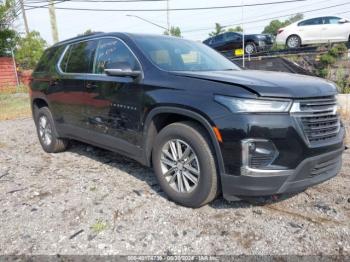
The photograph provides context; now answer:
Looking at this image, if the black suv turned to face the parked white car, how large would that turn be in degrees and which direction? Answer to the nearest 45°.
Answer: approximately 90° to its left

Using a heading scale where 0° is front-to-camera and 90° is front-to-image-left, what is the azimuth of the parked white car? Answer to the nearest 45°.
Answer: approximately 270°

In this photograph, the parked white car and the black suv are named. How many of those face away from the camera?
0

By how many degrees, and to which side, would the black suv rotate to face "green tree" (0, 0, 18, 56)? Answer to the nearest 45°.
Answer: approximately 180°

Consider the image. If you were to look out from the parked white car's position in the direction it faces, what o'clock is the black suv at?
The black suv is roughly at 3 o'clock from the parked white car.

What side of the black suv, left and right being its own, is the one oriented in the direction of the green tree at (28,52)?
back

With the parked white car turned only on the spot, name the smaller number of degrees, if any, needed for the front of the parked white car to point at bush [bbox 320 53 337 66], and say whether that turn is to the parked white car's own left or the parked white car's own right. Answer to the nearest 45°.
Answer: approximately 90° to the parked white car's own right

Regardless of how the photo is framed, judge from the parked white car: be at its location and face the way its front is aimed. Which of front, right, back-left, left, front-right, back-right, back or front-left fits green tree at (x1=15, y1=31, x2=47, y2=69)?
back

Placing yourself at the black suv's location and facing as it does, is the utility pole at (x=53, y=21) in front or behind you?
behind

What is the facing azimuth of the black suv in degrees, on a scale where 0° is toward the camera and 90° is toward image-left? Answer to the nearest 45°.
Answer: approximately 315°
